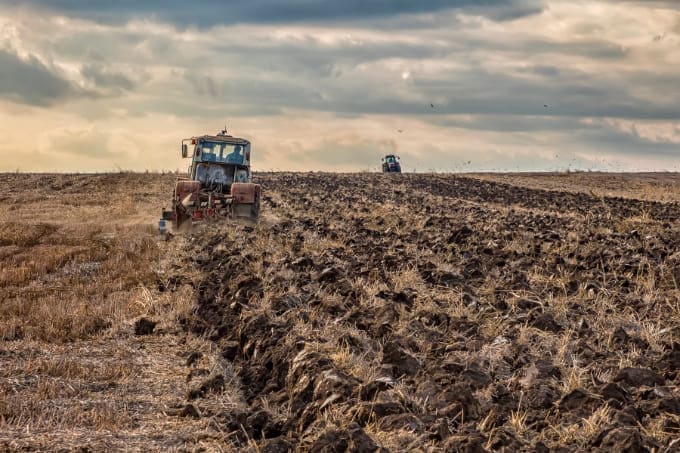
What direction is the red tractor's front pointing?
away from the camera
